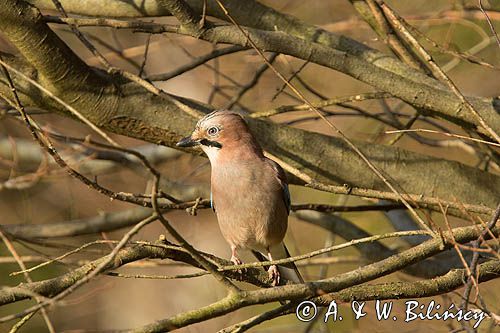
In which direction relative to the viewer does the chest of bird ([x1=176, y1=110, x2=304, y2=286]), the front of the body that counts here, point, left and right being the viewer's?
facing the viewer and to the left of the viewer
